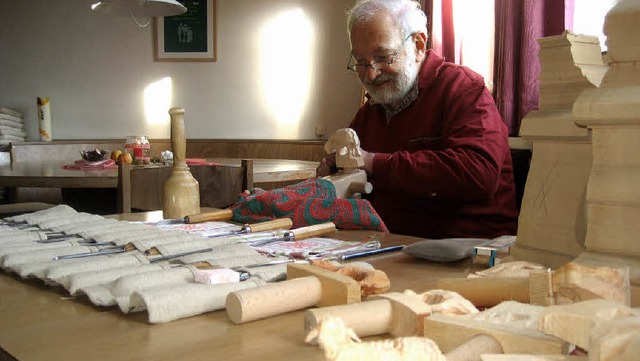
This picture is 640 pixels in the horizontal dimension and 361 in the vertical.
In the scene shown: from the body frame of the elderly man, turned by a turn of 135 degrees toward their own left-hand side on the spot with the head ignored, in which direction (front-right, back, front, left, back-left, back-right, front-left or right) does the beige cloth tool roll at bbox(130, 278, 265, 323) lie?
right

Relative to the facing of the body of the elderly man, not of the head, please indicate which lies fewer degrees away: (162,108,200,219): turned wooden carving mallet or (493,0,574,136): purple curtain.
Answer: the turned wooden carving mallet

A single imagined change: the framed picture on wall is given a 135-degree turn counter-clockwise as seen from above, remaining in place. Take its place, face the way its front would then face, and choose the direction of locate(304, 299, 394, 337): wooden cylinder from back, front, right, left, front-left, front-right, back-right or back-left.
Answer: back-right

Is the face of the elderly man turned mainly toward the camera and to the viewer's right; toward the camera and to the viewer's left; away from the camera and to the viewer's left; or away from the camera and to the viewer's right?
toward the camera and to the viewer's left

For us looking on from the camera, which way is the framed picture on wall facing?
facing the viewer

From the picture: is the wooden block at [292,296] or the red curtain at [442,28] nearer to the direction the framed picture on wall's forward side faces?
the wooden block

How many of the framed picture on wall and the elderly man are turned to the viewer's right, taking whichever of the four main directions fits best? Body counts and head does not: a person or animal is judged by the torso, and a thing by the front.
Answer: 0

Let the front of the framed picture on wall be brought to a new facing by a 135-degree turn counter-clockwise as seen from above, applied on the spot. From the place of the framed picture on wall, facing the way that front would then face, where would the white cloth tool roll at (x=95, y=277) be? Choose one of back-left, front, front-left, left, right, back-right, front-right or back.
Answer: back-right

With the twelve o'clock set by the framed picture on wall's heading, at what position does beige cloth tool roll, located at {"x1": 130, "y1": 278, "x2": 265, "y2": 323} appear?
The beige cloth tool roll is roughly at 12 o'clock from the framed picture on wall.

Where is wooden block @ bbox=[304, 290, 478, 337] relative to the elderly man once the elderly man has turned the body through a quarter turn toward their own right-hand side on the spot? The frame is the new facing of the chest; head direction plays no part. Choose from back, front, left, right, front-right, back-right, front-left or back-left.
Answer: back-left

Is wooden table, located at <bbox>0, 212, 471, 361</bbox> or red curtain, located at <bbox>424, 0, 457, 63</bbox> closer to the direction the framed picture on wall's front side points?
the wooden table

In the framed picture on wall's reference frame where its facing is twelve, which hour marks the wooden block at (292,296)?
The wooden block is roughly at 12 o'clock from the framed picture on wall.

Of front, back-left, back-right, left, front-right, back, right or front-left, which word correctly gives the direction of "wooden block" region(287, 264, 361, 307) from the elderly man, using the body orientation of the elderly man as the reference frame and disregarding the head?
front-left

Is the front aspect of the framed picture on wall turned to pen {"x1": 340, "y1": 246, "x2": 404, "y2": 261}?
yes

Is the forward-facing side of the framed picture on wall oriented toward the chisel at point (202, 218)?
yes

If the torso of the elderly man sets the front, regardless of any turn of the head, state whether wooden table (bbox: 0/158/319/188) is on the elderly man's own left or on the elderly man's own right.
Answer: on the elderly man's own right

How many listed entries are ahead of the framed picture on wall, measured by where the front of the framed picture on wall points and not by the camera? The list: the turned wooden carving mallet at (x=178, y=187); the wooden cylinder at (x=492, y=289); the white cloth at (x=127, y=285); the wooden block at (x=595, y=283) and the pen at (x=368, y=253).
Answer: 5

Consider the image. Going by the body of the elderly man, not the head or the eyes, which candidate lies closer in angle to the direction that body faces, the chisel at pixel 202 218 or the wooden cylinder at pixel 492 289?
the chisel
